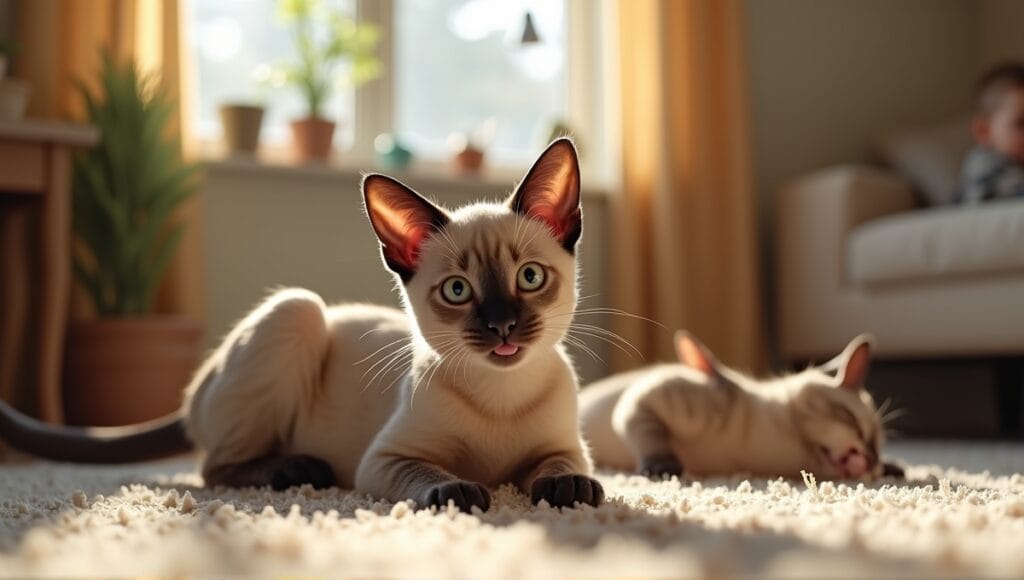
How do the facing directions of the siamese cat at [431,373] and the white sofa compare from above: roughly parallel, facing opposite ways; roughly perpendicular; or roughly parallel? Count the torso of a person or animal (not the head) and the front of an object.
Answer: roughly perpendicular

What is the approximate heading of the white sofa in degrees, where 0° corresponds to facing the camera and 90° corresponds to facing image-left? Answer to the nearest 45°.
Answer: approximately 0°

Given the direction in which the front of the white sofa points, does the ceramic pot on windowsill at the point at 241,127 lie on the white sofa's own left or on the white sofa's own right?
on the white sofa's own right

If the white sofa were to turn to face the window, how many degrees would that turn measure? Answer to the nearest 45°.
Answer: approximately 90° to its right

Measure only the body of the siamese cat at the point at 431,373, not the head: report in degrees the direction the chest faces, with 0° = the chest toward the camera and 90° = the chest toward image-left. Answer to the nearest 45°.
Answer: approximately 315°

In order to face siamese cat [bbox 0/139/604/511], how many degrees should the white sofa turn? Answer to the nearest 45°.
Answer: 0° — it already faces it

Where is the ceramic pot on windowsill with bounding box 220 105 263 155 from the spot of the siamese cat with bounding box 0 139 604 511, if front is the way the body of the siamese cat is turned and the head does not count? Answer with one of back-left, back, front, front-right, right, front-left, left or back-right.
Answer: back-left
